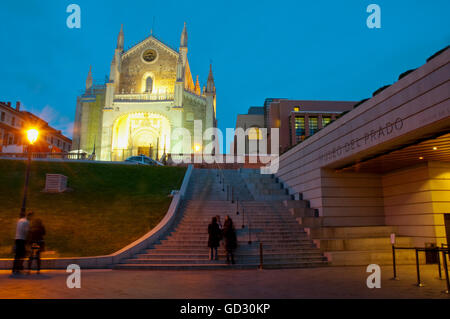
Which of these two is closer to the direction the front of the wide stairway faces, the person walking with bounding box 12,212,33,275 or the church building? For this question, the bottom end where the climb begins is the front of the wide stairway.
the person walking

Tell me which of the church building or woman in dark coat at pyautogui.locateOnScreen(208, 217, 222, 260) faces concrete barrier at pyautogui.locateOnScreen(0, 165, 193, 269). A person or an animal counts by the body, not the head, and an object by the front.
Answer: the church building

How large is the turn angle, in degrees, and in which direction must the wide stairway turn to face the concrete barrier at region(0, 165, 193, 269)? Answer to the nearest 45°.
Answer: approximately 45° to its right

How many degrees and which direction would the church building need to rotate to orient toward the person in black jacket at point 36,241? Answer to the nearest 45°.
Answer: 0° — it already faces them

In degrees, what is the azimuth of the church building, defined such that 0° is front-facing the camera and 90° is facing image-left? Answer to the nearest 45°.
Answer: approximately 0°

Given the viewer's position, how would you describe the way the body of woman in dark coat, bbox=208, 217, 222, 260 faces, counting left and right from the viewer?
facing away from the viewer

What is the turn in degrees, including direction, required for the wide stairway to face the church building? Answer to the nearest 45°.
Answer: approximately 180°

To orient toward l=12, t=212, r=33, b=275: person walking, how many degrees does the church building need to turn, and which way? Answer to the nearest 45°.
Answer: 0° — it already faces them

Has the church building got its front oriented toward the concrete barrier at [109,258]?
yes
